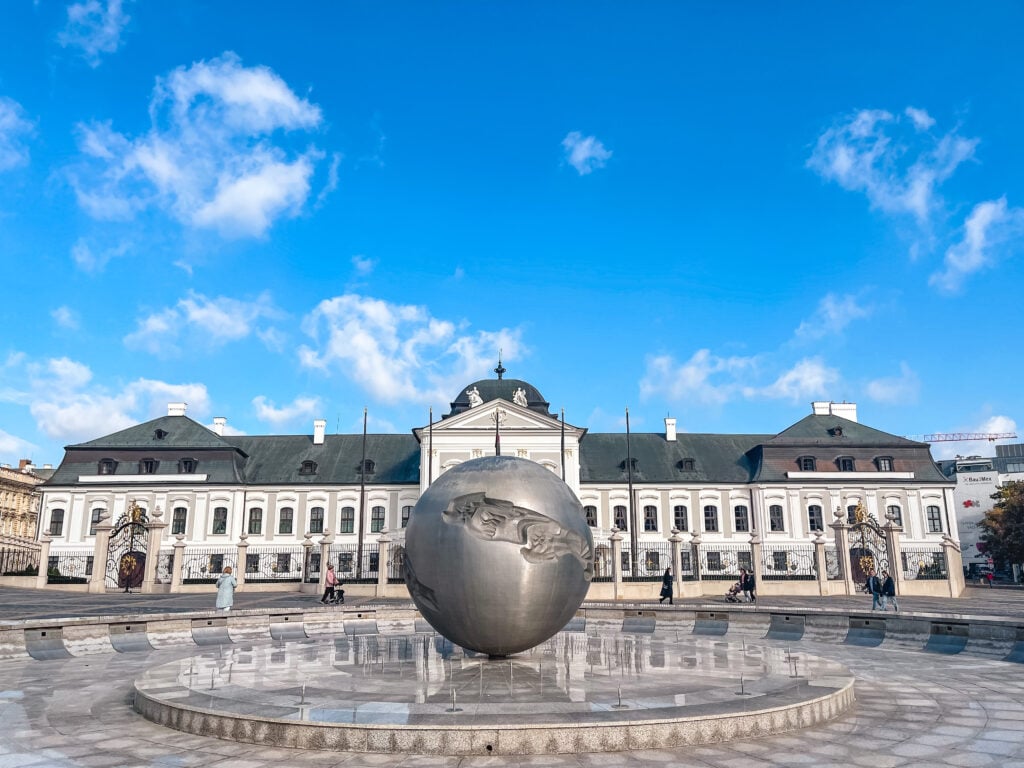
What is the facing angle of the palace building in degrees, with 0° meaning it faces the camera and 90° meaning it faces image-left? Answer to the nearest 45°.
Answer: approximately 0°

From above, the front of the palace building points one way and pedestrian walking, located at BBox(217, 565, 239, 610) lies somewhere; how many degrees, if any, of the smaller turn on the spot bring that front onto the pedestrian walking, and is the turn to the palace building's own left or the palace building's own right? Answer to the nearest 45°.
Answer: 0° — it already faces them

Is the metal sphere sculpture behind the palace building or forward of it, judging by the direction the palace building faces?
forward

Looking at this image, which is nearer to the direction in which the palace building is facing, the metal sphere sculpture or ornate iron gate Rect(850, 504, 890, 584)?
the metal sphere sculpture

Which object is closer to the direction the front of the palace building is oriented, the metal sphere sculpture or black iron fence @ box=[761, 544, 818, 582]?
the metal sphere sculpture

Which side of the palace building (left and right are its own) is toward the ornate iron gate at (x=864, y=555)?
left
